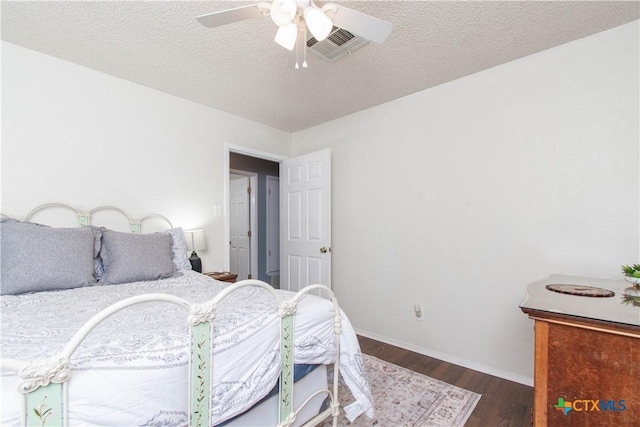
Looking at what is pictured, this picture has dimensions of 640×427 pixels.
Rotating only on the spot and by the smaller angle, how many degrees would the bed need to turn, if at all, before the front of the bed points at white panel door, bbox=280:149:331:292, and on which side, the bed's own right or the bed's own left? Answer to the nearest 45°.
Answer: approximately 90° to the bed's own left

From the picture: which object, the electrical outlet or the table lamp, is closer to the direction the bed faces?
the electrical outlet

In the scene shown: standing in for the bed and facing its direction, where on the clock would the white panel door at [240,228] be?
The white panel door is roughly at 8 o'clock from the bed.

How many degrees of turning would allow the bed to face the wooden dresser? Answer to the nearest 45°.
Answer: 0° — it already faces it

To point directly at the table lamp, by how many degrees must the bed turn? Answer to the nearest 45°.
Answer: approximately 135° to its left

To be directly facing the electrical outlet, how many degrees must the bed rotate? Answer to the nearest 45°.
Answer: approximately 45° to its left

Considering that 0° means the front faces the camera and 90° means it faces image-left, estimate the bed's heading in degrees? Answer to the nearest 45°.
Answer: approximately 315°

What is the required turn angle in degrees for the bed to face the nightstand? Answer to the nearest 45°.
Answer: approximately 135° to its left
